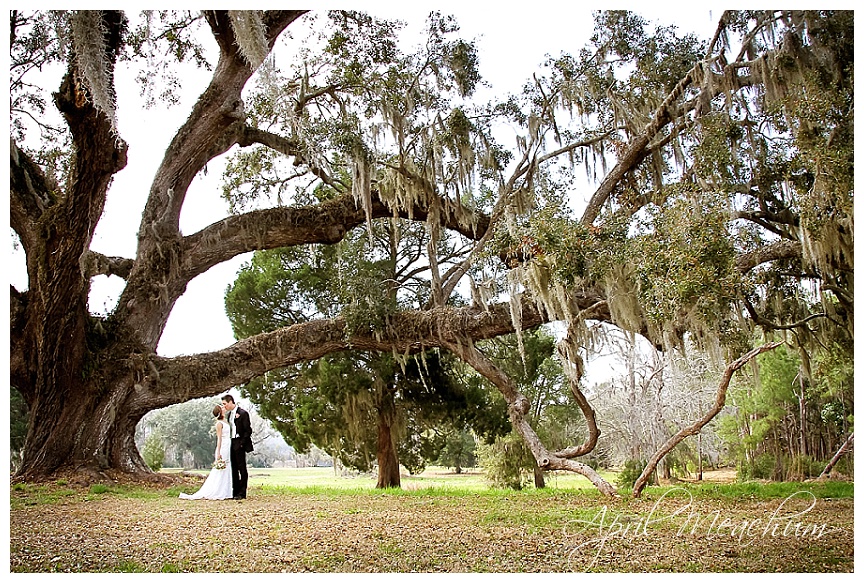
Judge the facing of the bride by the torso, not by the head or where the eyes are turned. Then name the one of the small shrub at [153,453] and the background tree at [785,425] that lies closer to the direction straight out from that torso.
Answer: the background tree

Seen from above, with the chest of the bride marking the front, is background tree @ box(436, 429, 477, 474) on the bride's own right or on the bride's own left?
on the bride's own left

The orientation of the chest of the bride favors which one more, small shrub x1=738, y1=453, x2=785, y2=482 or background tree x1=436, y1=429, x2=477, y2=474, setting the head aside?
the small shrub

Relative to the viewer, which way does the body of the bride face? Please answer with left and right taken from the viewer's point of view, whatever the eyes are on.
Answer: facing to the right of the viewer

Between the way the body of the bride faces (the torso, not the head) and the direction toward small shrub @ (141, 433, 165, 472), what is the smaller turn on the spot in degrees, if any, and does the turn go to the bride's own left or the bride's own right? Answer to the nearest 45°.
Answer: approximately 90° to the bride's own left

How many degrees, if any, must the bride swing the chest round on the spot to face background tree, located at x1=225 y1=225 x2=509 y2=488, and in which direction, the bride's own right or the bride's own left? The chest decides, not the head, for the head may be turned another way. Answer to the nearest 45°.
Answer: approximately 45° to the bride's own left

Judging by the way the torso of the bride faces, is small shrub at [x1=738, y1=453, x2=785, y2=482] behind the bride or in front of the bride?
in front
